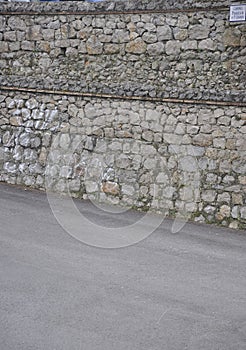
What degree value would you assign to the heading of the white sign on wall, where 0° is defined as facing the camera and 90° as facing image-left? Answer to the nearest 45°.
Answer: approximately 0°
